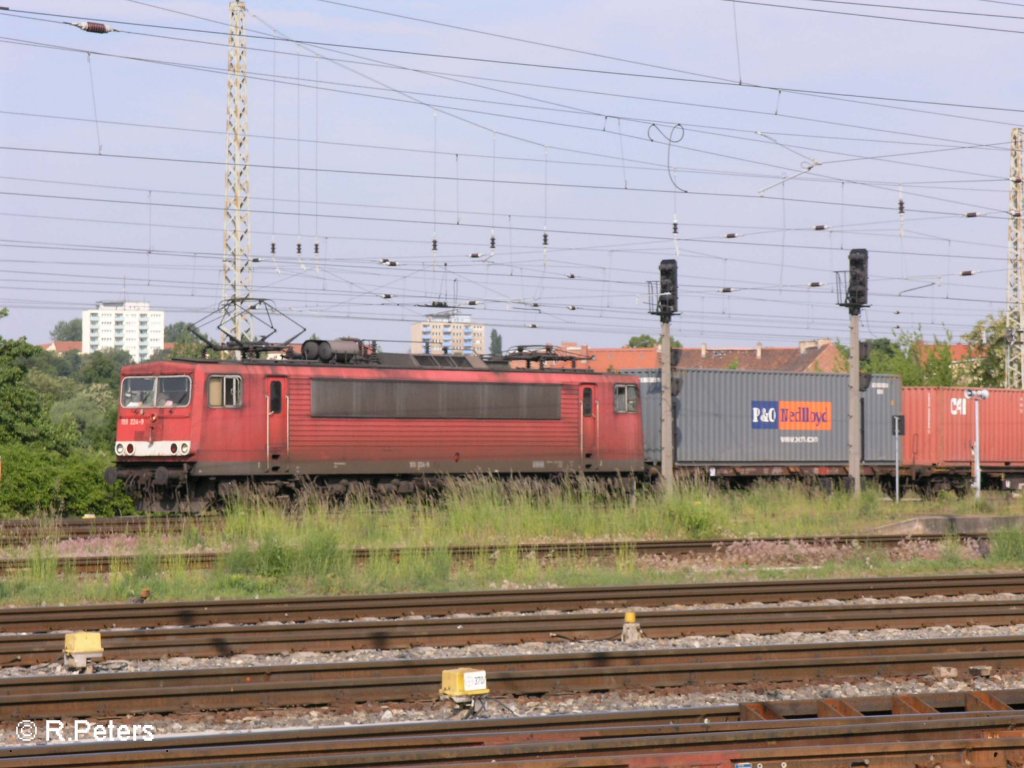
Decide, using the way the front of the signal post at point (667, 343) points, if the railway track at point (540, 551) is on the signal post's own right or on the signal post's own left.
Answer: on the signal post's own right

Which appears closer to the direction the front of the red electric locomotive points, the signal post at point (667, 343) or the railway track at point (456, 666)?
the railway track

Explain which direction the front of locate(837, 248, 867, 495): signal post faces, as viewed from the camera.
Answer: facing the viewer and to the right of the viewer

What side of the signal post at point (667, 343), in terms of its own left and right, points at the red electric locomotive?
right

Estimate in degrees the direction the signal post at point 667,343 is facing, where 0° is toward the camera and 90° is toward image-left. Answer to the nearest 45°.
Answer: approximately 315°

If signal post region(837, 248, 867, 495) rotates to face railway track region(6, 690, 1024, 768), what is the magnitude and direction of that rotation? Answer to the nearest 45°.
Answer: approximately 45° to its right

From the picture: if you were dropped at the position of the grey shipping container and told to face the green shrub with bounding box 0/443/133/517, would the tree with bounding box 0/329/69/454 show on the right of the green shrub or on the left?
right

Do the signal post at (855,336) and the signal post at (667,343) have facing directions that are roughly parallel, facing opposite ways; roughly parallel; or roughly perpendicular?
roughly parallel

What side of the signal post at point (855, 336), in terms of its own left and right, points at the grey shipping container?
back

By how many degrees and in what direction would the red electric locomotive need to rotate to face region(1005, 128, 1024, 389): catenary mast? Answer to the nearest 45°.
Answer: approximately 180°

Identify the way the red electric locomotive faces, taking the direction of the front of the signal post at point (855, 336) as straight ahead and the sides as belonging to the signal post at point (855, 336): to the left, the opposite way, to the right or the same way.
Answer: to the right
